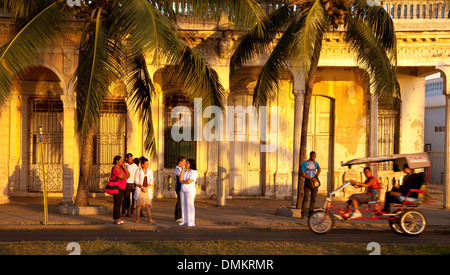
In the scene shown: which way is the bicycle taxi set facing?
to the viewer's left

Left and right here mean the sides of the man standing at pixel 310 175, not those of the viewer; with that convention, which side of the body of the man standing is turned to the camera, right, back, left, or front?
front

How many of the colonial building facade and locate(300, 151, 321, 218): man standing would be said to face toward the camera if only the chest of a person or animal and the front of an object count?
2

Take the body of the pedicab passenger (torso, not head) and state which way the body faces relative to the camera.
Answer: to the viewer's left

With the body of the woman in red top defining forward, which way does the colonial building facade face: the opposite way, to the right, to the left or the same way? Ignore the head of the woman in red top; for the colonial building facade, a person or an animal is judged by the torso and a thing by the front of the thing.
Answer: to the right

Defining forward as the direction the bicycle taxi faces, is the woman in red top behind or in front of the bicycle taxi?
in front

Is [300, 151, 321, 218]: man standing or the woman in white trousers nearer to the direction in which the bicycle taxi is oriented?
the woman in white trousers

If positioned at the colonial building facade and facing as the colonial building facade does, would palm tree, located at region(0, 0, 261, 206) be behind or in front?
in front

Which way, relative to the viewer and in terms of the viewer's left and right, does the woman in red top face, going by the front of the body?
facing to the right of the viewer

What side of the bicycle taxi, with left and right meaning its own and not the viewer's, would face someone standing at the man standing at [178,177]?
front

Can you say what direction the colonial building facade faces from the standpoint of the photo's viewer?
facing the viewer

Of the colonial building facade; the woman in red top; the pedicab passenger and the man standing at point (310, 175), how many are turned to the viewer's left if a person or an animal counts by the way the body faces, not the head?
1
